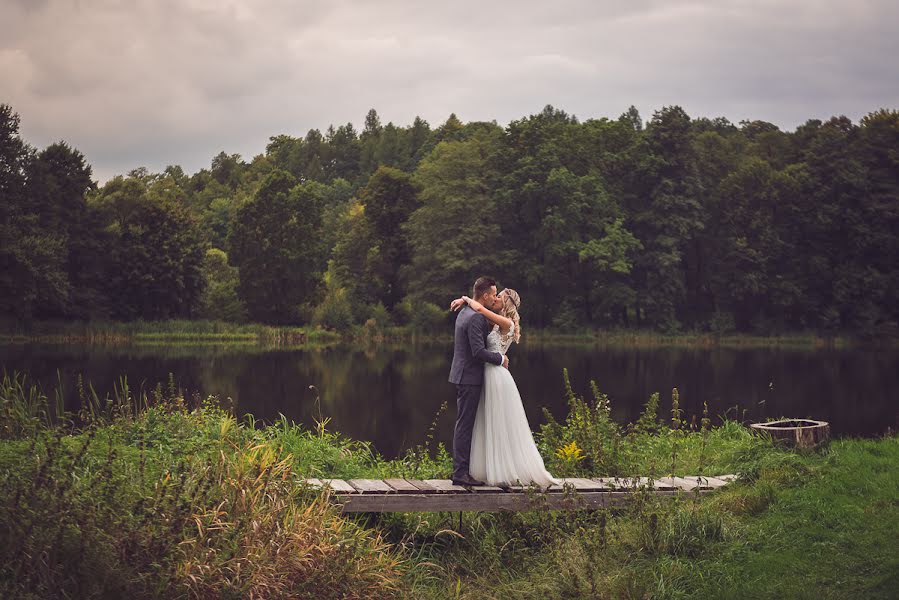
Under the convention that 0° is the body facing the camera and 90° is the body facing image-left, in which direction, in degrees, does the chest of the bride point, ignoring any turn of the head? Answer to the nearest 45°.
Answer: approximately 90°

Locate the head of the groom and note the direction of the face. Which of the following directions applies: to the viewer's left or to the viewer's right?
to the viewer's right

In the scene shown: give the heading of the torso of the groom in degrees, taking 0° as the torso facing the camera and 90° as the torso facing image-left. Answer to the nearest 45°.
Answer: approximately 270°

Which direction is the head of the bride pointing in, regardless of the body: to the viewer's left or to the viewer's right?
to the viewer's left
